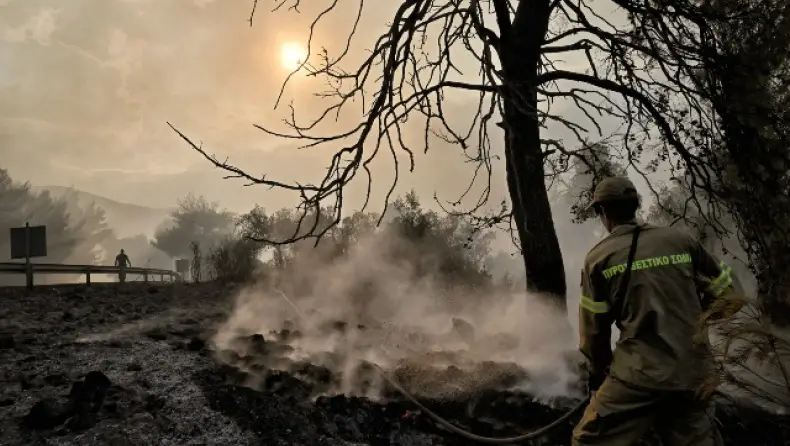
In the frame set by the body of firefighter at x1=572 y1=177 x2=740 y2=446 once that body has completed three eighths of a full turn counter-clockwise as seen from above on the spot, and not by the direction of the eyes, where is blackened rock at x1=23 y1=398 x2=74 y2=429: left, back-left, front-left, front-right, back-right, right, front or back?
front-right

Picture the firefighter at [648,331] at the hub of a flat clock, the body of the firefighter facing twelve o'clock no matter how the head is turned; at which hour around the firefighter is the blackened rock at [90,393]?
The blackened rock is roughly at 9 o'clock from the firefighter.

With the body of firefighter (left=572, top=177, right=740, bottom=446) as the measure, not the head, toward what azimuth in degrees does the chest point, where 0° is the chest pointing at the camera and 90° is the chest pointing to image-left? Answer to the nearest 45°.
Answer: approximately 180°

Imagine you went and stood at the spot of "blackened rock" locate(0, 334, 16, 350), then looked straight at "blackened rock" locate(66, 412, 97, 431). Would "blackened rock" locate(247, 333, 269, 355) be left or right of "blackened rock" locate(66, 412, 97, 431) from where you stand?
left

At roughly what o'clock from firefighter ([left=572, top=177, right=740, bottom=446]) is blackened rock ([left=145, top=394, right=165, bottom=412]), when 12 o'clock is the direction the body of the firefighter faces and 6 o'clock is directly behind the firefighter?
The blackened rock is roughly at 9 o'clock from the firefighter.

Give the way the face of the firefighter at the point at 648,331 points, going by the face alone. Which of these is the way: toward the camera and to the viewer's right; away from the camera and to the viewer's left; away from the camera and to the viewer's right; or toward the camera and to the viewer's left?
away from the camera and to the viewer's left

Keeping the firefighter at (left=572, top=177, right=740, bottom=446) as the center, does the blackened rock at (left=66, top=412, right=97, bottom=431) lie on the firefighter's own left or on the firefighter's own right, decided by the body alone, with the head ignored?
on the firefighter's own left

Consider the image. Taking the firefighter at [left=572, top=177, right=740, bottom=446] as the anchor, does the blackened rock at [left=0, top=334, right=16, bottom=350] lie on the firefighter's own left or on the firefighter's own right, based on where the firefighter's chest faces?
on the firefighter's own left
